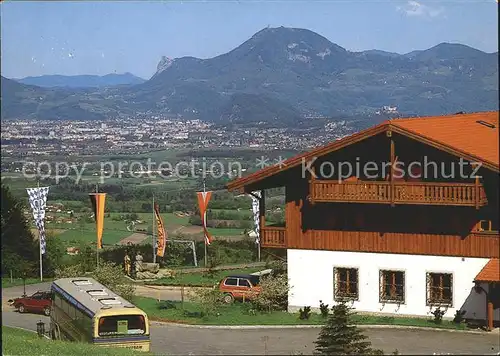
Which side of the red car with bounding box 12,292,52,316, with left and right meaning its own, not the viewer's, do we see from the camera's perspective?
left

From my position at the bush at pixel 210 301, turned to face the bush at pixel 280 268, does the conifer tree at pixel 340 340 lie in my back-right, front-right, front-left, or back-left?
back-right

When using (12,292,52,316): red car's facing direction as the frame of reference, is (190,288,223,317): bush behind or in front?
behind

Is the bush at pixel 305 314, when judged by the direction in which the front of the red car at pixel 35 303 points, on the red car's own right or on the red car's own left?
on the red car's own left
